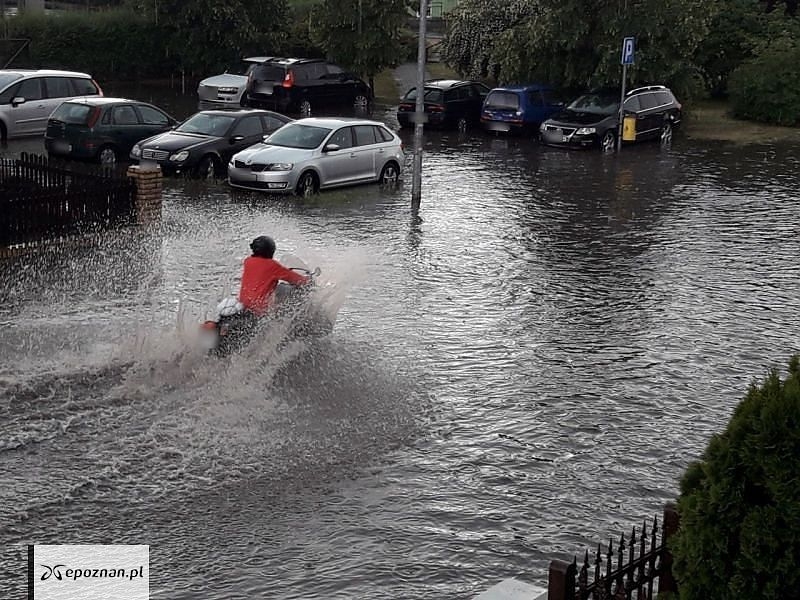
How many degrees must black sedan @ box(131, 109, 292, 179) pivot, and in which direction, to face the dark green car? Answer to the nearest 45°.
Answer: approximately 45° to its right

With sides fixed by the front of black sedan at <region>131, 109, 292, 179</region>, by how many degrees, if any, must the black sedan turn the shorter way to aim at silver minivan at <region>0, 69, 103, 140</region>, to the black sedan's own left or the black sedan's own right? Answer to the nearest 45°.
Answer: approximately 90° to the black sedan's own right

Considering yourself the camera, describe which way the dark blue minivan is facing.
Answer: facing away from the viewer and to the right of the viewer

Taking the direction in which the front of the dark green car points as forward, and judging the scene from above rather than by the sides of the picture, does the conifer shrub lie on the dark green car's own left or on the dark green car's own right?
on the dark green car's own right

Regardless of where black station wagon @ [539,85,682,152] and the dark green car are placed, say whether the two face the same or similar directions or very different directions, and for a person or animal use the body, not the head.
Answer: very different directions

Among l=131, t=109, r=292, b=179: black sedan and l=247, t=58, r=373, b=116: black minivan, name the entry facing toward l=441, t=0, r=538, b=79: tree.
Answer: the black minivan

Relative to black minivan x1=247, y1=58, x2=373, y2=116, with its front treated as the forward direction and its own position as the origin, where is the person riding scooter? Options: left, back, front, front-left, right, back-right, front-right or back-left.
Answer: back-right

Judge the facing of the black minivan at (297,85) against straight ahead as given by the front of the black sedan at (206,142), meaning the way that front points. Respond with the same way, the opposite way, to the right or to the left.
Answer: the opposite way

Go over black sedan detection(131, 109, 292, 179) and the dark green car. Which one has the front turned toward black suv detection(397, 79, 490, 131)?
the dark green car

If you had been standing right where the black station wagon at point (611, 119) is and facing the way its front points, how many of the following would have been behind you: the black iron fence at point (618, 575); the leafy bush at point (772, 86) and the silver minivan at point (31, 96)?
1

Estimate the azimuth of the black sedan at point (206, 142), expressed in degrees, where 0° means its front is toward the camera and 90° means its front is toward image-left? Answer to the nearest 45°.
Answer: approximately 45°

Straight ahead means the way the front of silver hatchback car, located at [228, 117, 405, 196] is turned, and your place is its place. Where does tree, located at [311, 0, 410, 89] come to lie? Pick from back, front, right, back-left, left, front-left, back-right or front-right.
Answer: back-right

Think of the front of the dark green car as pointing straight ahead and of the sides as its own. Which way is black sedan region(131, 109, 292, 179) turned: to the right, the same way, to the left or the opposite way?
the opposite way

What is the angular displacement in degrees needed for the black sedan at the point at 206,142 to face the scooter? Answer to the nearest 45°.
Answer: approximately 45° to its left
